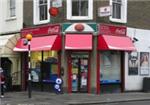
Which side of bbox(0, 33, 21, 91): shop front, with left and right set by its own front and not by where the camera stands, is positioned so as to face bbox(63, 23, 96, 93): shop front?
left

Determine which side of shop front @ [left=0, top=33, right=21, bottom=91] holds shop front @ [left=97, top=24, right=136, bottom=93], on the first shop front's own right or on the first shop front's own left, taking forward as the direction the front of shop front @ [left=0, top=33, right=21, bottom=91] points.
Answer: on the first shop front's own left

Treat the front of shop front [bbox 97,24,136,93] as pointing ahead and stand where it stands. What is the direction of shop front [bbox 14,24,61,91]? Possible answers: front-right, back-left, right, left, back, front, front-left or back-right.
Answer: back-right

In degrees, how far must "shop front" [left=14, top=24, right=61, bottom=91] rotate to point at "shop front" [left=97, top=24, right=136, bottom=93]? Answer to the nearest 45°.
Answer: approximately 135° to its left

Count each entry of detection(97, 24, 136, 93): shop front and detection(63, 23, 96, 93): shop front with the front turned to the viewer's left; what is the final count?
0

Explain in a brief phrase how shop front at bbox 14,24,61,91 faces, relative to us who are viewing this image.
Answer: facing the viewer and to the left of the viewer

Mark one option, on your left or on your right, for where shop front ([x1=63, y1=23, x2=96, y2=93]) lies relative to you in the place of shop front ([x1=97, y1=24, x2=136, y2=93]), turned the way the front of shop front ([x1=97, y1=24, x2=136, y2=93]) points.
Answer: on your right

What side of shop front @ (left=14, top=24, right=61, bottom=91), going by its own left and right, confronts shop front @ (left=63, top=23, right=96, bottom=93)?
left

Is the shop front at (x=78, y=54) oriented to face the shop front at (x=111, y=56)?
no

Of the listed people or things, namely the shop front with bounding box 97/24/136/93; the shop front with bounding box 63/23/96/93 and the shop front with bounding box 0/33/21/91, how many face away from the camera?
0

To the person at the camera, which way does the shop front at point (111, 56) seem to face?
facing the viewer and to the right of the viewer

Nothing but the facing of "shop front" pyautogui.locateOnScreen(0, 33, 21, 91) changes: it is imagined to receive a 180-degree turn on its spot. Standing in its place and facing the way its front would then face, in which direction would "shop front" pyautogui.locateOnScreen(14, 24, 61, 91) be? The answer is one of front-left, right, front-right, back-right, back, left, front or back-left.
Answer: right

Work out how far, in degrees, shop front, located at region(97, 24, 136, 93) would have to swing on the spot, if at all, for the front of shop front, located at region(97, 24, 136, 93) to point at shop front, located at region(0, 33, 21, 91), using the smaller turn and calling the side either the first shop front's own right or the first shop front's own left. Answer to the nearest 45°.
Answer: approximately 135° to the first shop front's own right

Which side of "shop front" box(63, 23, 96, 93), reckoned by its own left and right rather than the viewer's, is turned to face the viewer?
front

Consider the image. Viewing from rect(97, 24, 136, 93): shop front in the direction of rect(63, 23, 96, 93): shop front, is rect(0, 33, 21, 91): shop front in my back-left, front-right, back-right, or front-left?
front-right
